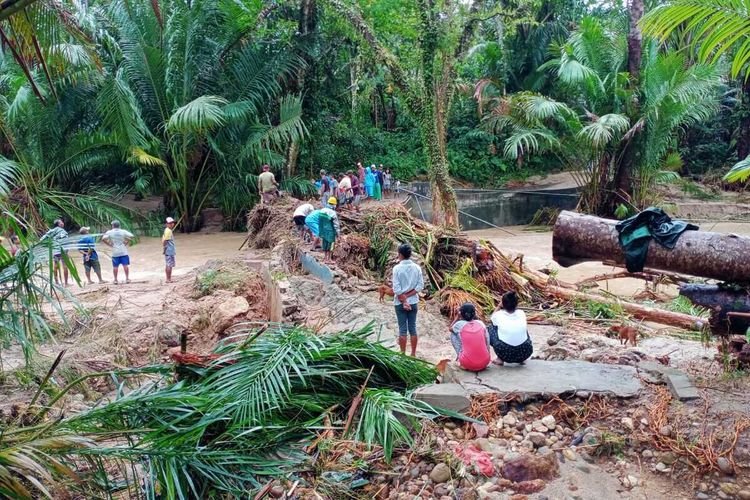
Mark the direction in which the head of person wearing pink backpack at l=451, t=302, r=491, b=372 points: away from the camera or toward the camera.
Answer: away from the camera

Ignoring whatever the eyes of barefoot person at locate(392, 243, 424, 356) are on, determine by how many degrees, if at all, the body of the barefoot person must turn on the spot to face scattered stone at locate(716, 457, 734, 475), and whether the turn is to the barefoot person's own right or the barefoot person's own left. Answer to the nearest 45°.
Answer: approximately 135° to the barefoot person's own right

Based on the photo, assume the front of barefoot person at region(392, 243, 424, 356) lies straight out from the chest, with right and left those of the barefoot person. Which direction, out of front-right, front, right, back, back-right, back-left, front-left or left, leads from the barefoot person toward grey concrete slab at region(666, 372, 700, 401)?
back-right

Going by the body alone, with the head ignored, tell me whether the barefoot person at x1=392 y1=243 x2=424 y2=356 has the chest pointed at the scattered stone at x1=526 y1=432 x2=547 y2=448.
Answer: no

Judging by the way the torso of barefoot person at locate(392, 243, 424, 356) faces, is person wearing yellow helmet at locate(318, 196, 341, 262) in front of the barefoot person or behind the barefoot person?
in front

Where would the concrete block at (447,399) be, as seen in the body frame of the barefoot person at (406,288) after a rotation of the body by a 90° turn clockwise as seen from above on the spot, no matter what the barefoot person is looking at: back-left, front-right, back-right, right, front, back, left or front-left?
right

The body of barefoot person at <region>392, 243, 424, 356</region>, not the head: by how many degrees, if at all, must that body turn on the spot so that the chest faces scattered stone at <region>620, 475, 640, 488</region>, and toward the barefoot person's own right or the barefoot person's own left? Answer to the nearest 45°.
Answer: approximately 135° to the barefoot person's own right

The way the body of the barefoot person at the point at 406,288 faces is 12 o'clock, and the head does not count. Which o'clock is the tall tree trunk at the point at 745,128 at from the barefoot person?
The tall tree trunk is roughly at 1 o'clock from the barefoot person.

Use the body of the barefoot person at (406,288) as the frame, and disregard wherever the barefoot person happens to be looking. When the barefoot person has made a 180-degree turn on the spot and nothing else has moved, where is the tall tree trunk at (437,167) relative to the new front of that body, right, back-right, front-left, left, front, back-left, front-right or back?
back

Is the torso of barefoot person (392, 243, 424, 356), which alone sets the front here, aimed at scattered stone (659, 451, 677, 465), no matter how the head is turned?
no

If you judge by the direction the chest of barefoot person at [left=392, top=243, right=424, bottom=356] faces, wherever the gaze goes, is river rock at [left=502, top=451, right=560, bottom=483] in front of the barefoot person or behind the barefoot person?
behind

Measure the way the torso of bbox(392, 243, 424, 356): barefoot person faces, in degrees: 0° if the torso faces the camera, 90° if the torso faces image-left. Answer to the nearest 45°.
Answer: approximately 180°

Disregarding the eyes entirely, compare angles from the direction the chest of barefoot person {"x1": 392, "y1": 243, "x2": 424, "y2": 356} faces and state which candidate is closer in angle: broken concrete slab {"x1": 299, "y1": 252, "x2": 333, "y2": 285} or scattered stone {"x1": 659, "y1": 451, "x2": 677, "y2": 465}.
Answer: the broken concrete slab

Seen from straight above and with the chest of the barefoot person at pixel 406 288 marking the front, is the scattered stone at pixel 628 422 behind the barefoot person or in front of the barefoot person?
behind

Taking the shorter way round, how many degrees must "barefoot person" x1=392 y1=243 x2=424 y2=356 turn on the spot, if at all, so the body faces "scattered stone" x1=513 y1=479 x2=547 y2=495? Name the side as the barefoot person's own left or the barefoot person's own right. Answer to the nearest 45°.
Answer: approximately 180°

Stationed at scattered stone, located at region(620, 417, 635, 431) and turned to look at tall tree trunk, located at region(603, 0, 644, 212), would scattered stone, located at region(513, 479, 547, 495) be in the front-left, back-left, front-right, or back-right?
back-left

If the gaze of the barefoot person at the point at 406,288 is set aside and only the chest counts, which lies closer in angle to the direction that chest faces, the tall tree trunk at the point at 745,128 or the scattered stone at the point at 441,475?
the tall tree trunk

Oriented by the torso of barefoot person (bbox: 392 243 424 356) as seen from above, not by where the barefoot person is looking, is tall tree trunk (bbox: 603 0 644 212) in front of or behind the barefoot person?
in front

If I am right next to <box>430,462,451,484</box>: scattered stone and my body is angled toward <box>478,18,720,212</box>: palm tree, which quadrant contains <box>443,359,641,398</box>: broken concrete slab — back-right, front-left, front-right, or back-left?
front-right
